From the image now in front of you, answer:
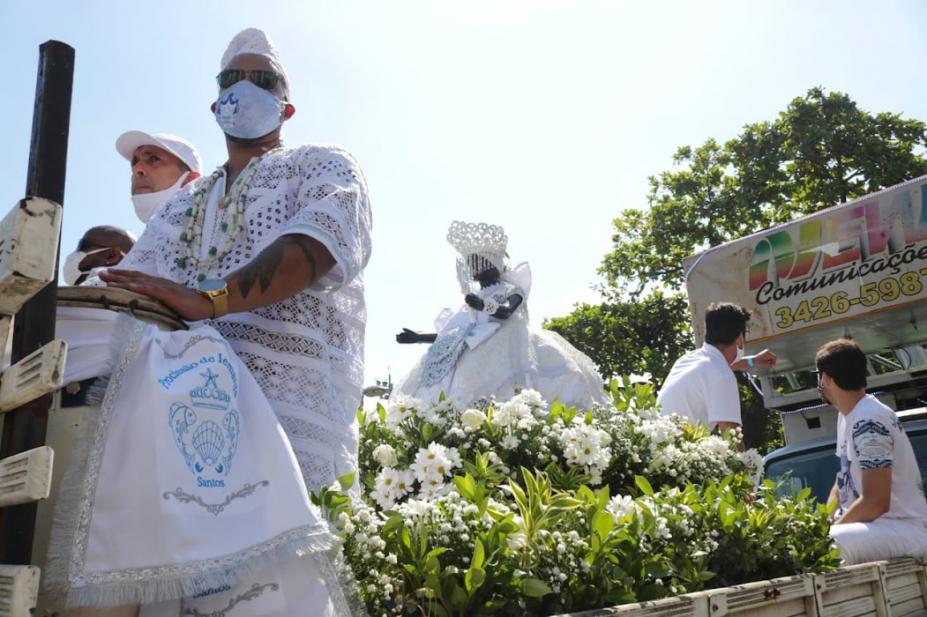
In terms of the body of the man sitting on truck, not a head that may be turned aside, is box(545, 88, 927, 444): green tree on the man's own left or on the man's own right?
on the man's own right

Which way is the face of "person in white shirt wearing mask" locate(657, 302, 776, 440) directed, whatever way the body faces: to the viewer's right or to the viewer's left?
to the viewer's right

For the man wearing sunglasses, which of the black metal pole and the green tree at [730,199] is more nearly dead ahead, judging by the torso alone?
the black metal pole

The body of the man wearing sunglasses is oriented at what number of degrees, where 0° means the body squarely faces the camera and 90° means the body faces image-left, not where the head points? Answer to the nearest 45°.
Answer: approximately 45°

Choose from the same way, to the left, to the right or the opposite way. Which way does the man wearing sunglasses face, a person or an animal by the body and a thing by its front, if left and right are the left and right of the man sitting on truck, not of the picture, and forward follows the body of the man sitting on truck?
to the left

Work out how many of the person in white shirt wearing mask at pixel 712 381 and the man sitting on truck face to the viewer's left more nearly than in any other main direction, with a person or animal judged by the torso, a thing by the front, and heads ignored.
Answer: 1

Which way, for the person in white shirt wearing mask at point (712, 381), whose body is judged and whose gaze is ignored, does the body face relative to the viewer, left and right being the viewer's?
facing away from the viewer and to the right of the viewer

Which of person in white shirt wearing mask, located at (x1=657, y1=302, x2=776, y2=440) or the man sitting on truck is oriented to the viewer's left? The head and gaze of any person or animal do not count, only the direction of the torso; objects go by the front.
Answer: the man sitting on truck

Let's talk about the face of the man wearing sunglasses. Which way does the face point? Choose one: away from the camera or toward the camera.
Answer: toward the camera

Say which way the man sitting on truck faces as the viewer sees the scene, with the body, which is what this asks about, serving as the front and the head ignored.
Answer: to the viewer's left
